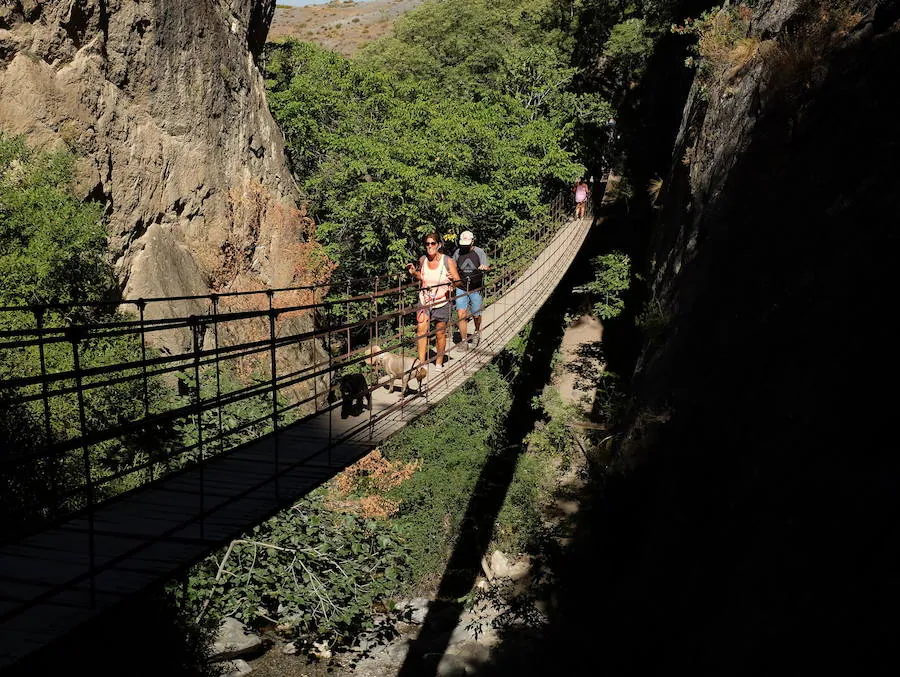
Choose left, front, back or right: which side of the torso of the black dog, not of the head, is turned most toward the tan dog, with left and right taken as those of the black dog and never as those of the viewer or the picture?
back

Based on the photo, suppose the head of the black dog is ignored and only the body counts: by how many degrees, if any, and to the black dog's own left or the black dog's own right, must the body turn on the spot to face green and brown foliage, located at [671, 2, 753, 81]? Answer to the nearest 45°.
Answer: approximately 180°

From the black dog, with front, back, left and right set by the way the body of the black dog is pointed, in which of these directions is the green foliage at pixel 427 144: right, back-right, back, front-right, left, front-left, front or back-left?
back-right

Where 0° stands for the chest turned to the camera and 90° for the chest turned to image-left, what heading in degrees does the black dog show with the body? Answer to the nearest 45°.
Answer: approximately 45°

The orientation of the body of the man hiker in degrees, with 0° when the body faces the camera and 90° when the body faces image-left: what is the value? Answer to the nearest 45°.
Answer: approximately 0°

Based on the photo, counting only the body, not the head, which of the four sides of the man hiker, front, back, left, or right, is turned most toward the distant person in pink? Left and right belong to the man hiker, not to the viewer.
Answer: back

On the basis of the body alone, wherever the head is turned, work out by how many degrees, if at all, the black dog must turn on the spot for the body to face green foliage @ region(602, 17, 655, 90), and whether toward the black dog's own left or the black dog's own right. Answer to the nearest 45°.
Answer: approximately 180°
